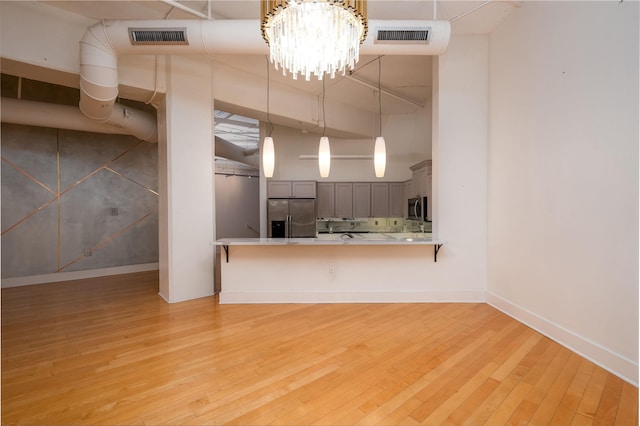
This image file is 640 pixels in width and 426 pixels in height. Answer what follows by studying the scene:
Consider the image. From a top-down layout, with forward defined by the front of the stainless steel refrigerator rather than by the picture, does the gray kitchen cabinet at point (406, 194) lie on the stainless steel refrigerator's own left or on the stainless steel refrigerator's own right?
on the stainless steel refrigerator's own left

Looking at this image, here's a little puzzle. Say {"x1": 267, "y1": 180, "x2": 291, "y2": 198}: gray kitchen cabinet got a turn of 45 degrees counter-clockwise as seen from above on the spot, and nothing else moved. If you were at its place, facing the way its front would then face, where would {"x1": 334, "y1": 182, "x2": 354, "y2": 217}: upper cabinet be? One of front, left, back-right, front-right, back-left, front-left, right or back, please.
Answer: front-left

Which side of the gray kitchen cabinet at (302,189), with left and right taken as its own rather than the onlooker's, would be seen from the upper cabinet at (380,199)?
left

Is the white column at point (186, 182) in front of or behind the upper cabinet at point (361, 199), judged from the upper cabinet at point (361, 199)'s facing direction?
in front

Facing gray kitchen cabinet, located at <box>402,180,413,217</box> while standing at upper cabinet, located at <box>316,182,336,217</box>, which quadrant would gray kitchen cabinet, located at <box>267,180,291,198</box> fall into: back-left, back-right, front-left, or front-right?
back-right

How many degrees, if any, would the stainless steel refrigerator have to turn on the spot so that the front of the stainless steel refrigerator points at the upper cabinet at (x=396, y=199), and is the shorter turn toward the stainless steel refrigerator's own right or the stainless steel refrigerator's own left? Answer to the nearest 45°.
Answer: approximately 90° to the stainless steel refrigerator's own left

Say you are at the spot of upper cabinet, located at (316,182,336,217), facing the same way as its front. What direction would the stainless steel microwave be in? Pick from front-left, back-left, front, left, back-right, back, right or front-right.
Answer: front-left

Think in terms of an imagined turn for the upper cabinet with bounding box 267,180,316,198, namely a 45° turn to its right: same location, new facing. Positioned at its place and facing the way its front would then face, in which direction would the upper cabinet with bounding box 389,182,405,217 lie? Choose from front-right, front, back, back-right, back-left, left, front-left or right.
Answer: back-left

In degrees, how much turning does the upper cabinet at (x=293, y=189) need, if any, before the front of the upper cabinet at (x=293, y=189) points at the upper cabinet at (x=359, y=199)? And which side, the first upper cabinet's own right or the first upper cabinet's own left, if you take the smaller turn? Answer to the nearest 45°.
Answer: approximately 90° to the first upper cabinet's own left
